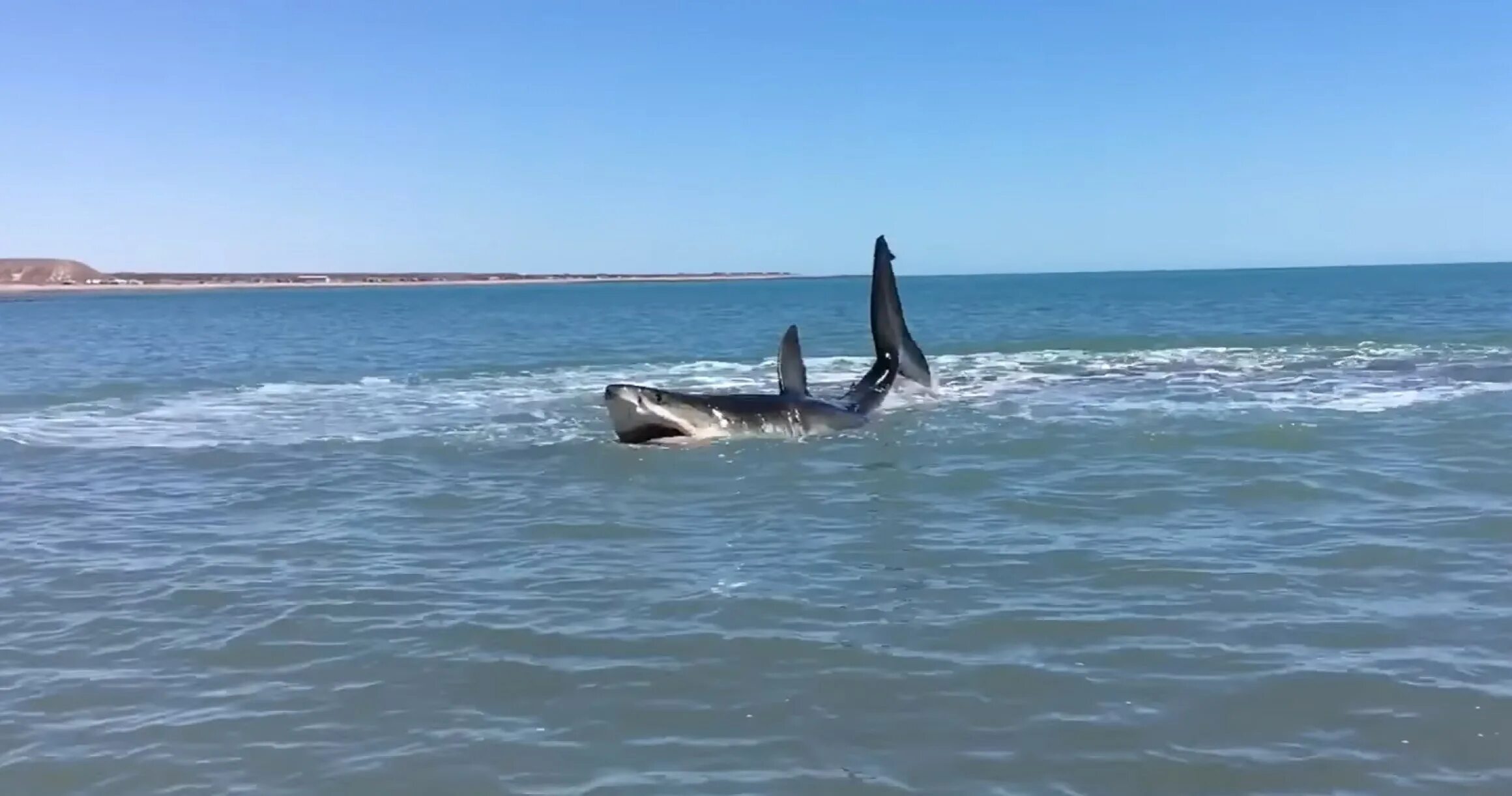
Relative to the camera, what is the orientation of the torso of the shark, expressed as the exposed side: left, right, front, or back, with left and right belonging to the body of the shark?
left
